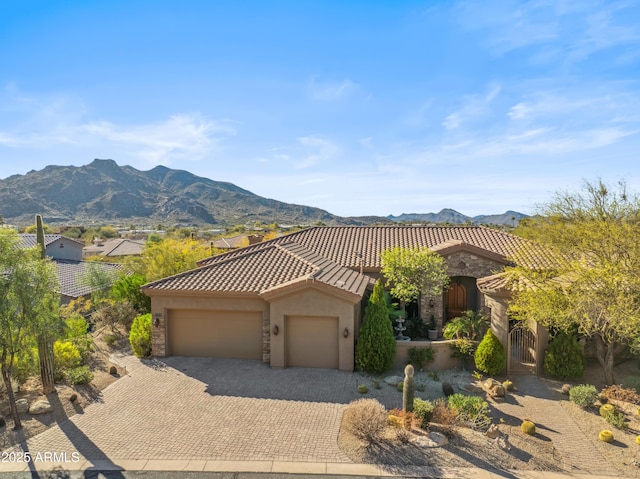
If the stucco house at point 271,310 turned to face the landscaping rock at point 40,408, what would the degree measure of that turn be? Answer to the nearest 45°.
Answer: approximately 45° to its right

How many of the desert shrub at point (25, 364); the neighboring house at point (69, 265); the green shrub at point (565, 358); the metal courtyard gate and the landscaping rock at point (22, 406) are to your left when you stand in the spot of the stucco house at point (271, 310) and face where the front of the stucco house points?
2

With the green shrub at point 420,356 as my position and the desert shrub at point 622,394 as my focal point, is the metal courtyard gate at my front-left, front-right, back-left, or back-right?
front-left

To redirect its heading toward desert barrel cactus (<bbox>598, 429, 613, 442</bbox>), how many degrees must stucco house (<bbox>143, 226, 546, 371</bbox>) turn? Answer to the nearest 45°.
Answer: approximately 45° to its left

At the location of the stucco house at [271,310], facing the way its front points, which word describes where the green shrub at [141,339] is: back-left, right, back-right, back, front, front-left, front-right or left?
right

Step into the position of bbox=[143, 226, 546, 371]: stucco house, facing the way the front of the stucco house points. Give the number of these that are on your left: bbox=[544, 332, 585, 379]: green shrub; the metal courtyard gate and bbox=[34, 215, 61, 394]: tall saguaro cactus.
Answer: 2

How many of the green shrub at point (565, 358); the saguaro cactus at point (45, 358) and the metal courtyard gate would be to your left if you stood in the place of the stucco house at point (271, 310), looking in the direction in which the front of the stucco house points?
2

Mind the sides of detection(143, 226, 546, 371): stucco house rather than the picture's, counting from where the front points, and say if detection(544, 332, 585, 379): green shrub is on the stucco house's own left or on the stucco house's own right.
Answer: on the stucco house's own left

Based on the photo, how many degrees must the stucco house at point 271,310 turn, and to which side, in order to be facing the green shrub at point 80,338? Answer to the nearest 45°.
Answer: approximately 90° to its right

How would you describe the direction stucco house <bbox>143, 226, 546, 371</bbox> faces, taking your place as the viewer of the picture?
facing the viewer

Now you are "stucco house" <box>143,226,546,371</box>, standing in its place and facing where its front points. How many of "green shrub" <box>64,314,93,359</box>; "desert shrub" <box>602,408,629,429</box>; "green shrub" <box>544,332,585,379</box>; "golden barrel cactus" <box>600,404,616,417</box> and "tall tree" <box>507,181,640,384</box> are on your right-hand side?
1

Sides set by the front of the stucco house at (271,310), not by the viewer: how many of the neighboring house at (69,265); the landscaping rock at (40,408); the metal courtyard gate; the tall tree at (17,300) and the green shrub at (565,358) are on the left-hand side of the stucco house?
2

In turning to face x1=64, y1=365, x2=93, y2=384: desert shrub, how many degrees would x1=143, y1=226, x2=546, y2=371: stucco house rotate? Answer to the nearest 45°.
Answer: approximately 45° to its right

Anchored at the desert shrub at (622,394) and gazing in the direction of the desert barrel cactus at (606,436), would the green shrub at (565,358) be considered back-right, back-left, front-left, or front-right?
back-right

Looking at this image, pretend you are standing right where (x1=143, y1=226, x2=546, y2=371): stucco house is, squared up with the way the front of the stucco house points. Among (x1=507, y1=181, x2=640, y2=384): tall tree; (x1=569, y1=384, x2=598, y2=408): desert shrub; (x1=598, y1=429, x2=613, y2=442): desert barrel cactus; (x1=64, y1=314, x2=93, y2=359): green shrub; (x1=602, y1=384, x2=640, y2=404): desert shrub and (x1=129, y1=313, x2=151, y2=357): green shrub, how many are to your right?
2

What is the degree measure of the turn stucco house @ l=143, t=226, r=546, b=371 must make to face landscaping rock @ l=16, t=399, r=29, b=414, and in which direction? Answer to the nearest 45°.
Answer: approximately 45° to its right
